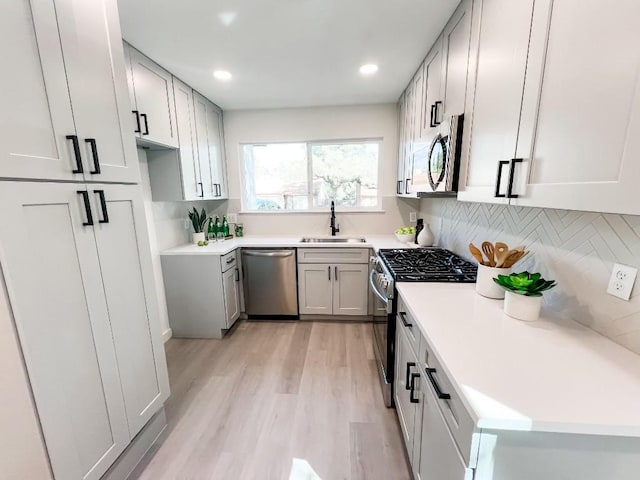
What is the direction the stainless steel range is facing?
to the viewer's left

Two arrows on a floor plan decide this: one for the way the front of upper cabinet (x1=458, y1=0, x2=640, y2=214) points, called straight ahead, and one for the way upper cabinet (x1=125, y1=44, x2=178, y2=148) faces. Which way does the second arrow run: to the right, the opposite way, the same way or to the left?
the opposite way

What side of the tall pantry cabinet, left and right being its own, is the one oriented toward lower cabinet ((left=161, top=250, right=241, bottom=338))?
left

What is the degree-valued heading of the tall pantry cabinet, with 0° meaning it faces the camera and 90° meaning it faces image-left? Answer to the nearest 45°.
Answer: approximately 315°

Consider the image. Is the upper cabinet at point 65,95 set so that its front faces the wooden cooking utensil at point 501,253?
yes

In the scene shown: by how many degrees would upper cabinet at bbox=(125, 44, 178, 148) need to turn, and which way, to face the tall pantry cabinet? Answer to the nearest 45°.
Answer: approximately 45° to its right

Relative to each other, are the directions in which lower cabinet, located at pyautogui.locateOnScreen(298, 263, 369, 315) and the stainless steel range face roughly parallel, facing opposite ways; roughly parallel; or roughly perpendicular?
roughly perpendicular

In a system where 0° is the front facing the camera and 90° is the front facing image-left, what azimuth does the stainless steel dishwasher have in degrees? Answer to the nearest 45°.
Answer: approximately 0°
